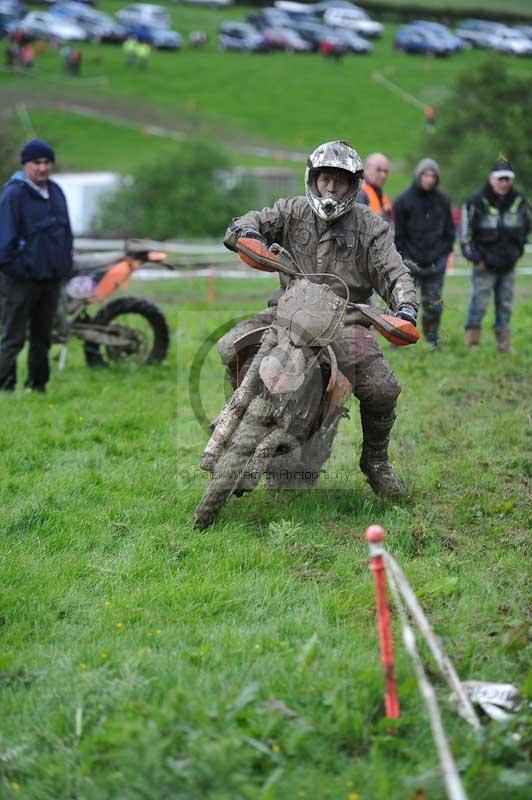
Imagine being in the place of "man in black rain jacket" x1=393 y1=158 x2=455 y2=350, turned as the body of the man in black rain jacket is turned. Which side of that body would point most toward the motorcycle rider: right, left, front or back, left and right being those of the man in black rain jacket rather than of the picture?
front

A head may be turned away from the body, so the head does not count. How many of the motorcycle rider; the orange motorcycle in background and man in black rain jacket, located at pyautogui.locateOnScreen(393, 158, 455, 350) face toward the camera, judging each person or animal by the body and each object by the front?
2

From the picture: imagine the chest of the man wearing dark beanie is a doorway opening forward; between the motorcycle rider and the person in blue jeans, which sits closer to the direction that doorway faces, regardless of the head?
the motorcycle rider

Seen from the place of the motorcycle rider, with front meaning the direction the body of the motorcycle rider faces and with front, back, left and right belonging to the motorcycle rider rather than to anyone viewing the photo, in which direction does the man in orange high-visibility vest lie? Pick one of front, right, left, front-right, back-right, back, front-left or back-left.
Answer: back

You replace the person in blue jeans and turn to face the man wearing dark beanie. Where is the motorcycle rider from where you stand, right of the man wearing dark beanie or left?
left

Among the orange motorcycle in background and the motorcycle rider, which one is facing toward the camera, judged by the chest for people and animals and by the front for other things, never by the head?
the motorcycle rider

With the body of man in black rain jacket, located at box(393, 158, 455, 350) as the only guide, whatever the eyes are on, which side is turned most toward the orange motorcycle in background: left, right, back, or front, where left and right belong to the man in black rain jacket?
right

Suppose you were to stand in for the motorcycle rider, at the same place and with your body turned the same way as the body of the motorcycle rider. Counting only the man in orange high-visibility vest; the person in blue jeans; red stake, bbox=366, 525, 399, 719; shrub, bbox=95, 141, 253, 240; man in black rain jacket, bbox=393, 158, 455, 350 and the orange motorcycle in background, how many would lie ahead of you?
1

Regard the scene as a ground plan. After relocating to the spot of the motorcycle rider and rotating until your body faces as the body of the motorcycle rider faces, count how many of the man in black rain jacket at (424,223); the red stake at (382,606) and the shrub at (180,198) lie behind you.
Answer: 2

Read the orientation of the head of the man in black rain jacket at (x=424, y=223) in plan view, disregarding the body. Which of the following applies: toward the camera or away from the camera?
toward the camera

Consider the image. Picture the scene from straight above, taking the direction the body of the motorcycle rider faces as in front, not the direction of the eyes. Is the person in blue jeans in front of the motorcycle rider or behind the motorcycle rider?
behind

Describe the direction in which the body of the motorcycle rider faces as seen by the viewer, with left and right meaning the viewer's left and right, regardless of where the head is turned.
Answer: facing the viewer
